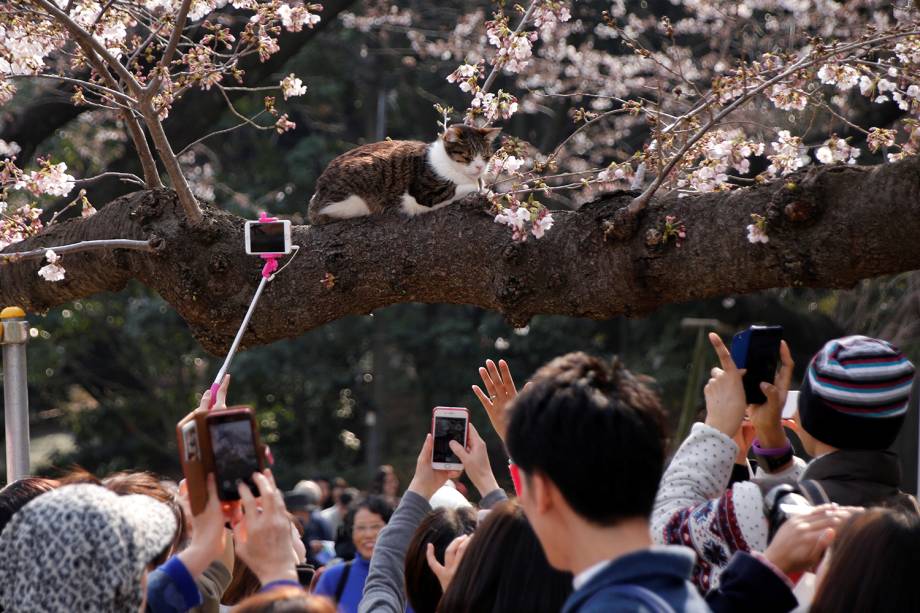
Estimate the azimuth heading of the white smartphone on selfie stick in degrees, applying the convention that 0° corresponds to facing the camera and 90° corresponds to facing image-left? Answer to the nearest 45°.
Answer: approximately 0°

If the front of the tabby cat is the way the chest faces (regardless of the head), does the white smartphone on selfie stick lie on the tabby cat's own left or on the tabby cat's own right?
on the tabby cat's own right

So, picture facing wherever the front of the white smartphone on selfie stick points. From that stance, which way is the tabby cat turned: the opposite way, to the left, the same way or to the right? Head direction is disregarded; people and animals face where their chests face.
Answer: to the left

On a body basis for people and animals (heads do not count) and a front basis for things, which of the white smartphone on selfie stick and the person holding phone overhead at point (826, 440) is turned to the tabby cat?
the person holding phone overhead

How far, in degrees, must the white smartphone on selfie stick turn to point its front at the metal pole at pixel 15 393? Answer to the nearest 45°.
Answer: approximately 135° to its right

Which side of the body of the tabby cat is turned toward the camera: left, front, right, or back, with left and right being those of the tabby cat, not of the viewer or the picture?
right

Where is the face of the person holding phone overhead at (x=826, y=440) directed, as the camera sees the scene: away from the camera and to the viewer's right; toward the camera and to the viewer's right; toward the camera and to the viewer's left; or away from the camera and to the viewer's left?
away from the camera and to the viewer's left

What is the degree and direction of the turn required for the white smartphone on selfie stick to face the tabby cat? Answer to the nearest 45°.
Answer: approximately 135° to its left

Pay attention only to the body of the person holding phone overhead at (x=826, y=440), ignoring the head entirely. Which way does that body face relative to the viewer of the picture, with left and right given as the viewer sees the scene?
facing away from the viewer and to the left of the viewer

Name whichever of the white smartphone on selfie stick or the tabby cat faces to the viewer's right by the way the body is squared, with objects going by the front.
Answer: the tabby cat
